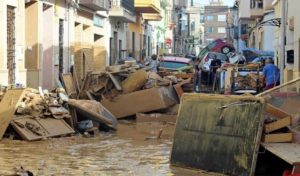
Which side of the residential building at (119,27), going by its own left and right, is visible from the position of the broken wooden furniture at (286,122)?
right

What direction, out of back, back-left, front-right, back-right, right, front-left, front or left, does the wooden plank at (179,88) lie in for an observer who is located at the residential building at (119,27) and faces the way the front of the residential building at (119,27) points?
right

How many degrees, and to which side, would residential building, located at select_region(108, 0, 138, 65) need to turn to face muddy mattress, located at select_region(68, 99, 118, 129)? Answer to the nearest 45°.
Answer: approximately 90° to its right

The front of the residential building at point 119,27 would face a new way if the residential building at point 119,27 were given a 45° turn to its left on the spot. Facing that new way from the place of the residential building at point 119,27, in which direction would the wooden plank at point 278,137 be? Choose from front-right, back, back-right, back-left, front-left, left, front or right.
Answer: back-right

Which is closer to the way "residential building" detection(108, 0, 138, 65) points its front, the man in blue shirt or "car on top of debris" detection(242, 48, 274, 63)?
the car on top of debris

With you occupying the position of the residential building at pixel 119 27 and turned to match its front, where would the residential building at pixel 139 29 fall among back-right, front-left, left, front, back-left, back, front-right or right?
left

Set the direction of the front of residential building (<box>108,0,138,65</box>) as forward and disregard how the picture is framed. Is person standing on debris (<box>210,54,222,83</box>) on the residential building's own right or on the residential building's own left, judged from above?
on the residential building's own right

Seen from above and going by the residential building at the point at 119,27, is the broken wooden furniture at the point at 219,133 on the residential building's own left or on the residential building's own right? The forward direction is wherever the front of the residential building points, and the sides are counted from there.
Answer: on the residential building's own right

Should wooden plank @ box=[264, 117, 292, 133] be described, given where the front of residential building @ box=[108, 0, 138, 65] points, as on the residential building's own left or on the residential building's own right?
on the residential building's own right

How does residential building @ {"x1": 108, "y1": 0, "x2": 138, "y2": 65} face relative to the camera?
to the viewer's right

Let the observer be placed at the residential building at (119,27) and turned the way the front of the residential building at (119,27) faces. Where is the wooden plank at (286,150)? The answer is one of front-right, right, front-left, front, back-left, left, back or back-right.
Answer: right

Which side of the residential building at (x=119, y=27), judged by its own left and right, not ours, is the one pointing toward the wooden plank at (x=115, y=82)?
right

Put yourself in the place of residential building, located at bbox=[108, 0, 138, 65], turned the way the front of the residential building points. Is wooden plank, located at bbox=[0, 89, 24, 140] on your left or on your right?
on your right

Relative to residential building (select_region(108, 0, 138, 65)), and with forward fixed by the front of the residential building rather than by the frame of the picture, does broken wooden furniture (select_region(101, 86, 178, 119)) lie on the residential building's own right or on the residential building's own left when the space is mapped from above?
on the residential building's own right

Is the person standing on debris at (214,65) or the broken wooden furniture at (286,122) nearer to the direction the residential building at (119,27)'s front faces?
the person standing on debris

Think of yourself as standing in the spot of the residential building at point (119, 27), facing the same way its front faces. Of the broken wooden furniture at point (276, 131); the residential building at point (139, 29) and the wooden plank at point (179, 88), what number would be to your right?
2
